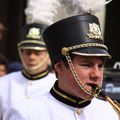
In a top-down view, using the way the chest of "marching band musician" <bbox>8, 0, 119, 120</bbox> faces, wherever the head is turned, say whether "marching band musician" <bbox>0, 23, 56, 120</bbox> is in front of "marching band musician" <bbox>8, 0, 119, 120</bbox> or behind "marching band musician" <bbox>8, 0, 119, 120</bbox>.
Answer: behind

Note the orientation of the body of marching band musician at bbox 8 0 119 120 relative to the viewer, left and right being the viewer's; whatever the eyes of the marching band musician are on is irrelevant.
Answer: facing the viewer and to the right of the viewer

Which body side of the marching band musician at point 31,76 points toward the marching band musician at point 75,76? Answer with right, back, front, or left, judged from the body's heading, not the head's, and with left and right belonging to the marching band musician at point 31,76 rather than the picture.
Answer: front

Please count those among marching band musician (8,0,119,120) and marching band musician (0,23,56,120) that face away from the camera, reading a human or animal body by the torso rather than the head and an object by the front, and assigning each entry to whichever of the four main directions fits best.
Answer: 0

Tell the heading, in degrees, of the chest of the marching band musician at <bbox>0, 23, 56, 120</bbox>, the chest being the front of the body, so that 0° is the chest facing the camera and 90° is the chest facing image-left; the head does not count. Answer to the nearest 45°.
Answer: approximately 0°
